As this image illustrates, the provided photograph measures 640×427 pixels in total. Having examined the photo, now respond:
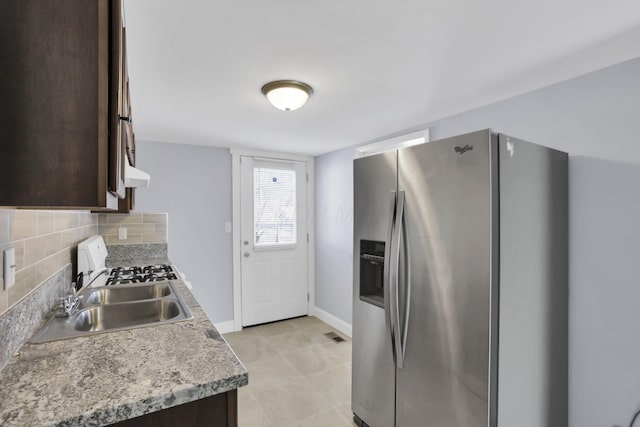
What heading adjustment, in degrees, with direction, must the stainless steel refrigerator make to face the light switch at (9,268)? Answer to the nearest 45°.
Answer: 0° — it already faces it

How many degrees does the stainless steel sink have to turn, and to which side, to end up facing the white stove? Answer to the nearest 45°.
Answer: approximately 90° to its left

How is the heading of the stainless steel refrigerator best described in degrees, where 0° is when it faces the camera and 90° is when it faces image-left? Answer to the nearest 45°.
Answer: approximately 45°

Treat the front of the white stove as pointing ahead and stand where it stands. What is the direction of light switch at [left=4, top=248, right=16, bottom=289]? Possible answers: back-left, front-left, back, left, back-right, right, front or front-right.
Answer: right

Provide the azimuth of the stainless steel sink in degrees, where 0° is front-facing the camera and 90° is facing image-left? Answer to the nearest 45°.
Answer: approximately 270°

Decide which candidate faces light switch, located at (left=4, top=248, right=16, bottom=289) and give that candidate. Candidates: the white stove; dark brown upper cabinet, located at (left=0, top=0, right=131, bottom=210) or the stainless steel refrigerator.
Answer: the stainless steel refrigerator

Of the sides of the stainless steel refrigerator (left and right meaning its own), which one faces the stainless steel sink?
front

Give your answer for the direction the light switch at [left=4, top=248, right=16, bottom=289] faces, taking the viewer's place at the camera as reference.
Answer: facing the viewer and to the right of the viewer

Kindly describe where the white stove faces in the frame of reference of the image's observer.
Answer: facing to the right of the viewer

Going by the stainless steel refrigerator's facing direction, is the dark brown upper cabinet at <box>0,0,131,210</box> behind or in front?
in front

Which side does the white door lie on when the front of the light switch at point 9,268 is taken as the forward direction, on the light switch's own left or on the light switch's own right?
on the light switch's own left

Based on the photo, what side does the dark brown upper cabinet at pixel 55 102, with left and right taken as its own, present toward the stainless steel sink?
left

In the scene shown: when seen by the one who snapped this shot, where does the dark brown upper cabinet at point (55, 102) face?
facing to the right of the viewer

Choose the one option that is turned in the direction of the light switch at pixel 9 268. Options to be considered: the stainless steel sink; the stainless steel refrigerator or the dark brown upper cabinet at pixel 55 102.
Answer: the stainless steel refrigerator
